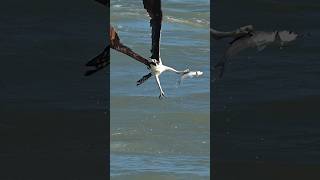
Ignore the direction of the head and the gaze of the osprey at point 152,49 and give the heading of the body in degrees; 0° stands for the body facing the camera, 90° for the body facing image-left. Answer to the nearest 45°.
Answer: approximately 315°
